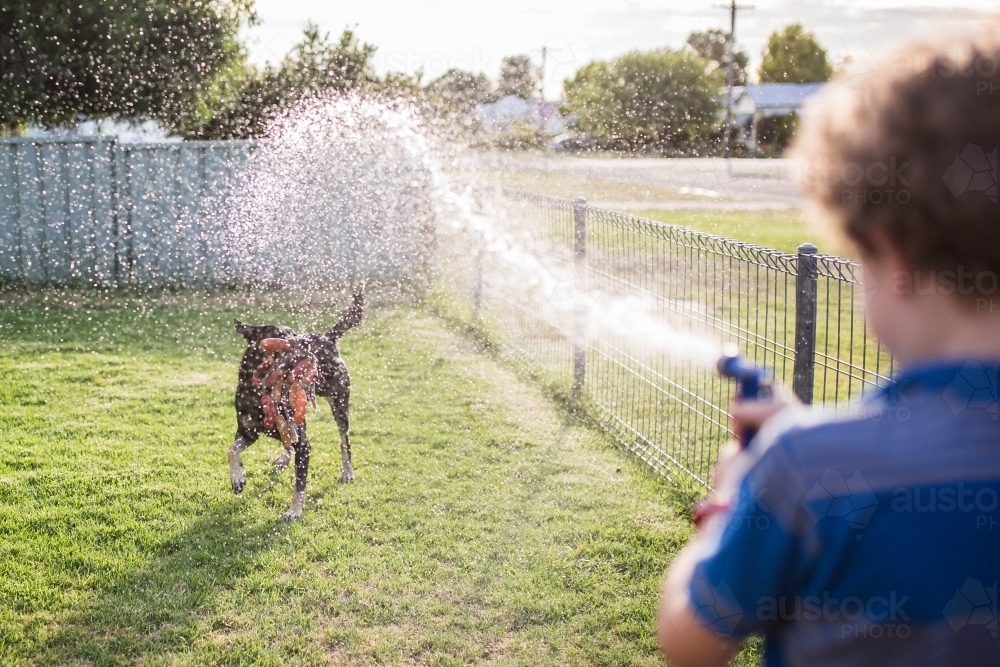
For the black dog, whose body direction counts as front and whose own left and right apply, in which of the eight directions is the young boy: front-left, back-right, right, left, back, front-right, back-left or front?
front-left

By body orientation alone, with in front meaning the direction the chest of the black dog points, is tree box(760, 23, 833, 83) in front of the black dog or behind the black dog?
behind

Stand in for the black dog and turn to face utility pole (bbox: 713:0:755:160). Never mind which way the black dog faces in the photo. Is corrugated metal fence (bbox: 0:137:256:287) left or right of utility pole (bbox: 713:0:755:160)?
left

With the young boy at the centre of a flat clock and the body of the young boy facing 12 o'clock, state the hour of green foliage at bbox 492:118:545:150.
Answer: The green foliage is roughly at 1 o'clock from the young boy.

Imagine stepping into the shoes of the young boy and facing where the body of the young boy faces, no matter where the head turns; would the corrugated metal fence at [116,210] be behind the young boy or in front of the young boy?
in front

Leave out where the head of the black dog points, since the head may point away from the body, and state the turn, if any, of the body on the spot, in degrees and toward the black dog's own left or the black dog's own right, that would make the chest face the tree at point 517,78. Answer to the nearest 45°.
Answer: approximately 135° to the black dog's own right

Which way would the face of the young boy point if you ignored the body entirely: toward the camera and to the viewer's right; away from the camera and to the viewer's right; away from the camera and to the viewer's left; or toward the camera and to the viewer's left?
away from the camera and to the viewer's left

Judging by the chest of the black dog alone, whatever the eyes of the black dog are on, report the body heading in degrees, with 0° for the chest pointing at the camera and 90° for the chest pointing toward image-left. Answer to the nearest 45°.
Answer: approximately 45°

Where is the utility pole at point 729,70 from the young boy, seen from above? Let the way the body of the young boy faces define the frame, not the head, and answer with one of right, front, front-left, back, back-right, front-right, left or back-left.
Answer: front-right

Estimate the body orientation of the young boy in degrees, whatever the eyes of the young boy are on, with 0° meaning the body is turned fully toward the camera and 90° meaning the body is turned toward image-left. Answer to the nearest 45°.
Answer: approximately 135°
